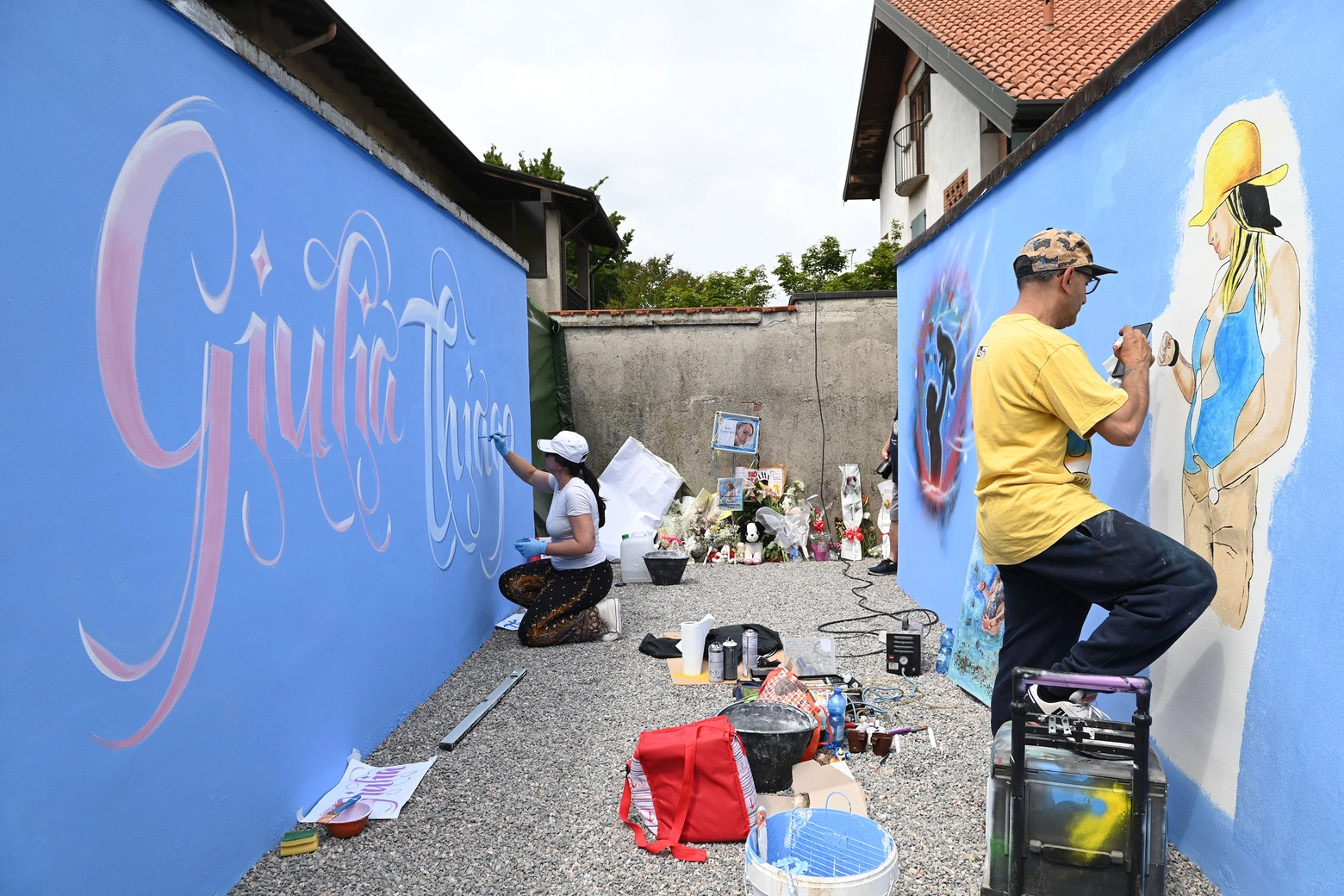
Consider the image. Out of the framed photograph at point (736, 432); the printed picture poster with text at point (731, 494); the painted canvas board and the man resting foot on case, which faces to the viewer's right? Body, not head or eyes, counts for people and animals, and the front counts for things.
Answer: the man resting foot on case

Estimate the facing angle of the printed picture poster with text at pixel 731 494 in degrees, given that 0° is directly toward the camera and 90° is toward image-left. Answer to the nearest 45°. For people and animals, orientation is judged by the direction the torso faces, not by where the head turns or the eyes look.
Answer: approximately 0°

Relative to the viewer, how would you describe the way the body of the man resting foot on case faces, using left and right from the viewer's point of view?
facing to the right of the viewer

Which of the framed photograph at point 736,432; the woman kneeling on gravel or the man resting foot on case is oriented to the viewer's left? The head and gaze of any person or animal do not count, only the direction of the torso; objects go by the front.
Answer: the woman kneeling on gravel

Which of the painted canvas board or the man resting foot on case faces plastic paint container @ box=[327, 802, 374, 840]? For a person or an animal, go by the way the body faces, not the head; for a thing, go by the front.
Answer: the painted canvas board

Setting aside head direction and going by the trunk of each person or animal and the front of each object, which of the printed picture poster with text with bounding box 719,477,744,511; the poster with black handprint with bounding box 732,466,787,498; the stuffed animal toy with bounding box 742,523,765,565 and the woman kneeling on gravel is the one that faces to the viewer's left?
the woman kneeling on gravel

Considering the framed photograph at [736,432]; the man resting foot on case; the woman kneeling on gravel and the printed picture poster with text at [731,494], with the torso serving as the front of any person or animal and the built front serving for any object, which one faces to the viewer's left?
the woman kneeling on gravel

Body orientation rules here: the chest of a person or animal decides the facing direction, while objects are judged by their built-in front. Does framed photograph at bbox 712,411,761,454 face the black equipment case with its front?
yes

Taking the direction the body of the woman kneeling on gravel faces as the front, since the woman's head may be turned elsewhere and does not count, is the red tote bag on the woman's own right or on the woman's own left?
on the woman's own left

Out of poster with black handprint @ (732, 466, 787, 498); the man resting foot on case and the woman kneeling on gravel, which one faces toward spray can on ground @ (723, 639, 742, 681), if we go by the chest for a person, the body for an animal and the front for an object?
the poster with black handprint

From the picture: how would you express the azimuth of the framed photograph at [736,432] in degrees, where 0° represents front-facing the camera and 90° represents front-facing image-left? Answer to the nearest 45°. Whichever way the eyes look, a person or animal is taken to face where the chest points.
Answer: approximately 0°

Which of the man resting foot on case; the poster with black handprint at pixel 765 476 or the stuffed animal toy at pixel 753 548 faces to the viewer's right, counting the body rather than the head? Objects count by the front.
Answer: the man resting foot on case

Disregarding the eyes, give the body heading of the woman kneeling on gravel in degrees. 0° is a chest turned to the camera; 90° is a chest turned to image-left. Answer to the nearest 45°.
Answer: approximately 90°

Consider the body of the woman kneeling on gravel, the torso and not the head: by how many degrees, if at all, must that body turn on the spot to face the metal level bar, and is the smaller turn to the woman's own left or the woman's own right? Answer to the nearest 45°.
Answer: approximately 90° to the woman's own left
